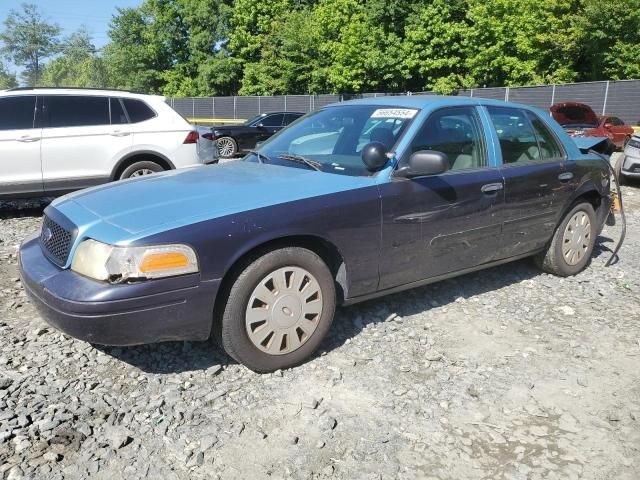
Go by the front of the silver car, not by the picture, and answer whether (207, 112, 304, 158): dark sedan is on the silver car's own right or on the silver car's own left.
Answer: on the silver car's own right

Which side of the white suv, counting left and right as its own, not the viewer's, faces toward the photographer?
left

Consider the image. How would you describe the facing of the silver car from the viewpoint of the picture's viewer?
facing the viewer and to the left of the viewer

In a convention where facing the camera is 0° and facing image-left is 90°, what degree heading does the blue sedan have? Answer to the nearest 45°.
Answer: approximately 45°

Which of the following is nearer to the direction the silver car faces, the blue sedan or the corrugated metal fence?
the blue sedan

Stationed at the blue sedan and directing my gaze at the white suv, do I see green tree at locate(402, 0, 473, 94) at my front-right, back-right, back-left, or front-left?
front-right

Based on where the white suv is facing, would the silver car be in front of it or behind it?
behind

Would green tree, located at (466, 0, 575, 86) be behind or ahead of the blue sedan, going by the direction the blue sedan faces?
behind

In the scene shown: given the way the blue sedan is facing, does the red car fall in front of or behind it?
behind

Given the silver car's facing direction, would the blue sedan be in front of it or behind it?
in front
